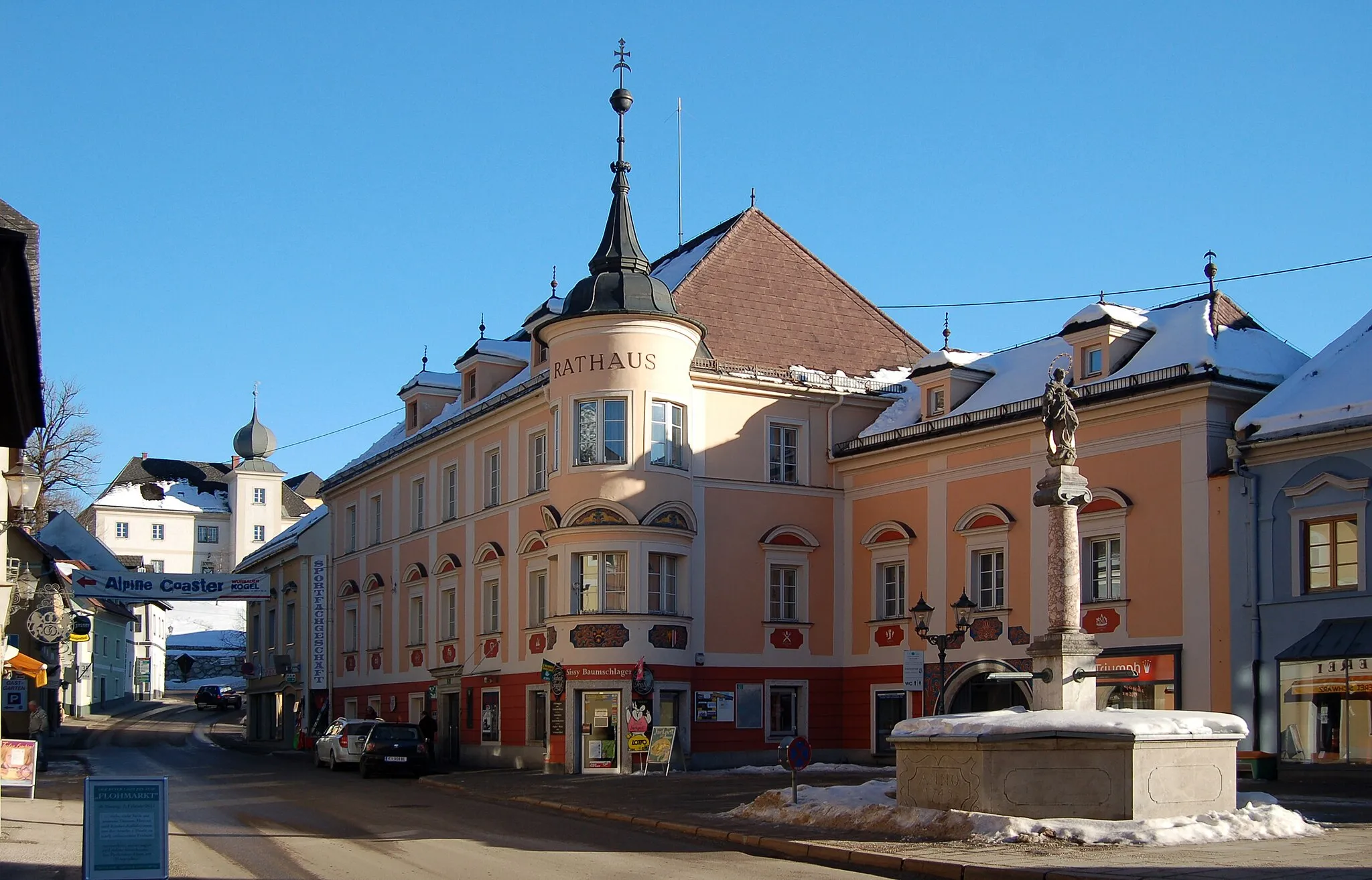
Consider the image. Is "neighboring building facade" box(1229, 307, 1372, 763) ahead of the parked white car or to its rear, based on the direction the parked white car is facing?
to the rear

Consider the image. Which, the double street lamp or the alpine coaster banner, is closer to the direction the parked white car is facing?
the alpine coaster banner

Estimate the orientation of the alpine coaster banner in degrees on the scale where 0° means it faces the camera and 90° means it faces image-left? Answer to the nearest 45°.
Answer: approximately 0°

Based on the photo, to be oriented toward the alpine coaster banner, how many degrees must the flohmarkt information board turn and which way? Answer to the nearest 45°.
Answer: approximately 180°

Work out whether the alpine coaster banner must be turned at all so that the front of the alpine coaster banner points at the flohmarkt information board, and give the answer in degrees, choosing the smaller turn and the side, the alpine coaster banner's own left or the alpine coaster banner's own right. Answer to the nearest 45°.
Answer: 0° — it already faces it

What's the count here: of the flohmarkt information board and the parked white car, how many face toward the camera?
1

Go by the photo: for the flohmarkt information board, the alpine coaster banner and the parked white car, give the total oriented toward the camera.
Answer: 2

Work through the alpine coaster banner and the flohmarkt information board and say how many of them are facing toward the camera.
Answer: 2

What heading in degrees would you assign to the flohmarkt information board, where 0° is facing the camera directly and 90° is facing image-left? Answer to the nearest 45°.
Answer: approximately 0°

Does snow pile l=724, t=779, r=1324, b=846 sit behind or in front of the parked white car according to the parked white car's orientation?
behind

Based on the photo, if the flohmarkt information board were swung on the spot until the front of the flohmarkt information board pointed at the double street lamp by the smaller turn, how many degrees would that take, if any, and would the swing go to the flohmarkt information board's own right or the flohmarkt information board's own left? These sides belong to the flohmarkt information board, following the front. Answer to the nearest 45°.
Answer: approximately 135° to the flohmarkt information board's own left
